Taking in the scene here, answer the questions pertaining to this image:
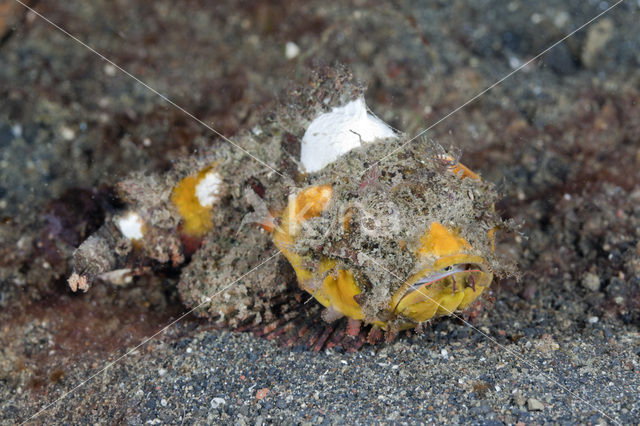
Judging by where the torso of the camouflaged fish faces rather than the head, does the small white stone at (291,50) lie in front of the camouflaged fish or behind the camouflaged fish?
behind

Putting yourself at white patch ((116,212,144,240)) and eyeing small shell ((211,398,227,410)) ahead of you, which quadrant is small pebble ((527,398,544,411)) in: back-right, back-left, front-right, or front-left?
front-left

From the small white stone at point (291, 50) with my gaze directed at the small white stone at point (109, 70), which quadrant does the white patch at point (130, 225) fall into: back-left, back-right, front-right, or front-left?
front-left

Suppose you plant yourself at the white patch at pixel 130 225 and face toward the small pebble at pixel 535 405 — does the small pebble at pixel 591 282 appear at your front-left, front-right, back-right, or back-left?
front-left

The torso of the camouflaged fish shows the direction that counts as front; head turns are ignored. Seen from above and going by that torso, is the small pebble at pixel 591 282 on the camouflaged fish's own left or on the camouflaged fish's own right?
on the camouflaged fish's own left

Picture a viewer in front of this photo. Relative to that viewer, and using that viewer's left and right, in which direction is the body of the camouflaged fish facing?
facing the viewer and to the right of the viewer

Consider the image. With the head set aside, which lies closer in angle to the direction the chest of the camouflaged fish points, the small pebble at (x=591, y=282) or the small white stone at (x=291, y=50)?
the small pebble

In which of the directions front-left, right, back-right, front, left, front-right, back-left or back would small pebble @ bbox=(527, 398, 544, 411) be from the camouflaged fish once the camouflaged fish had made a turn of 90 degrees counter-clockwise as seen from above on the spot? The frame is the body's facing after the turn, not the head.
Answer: right
